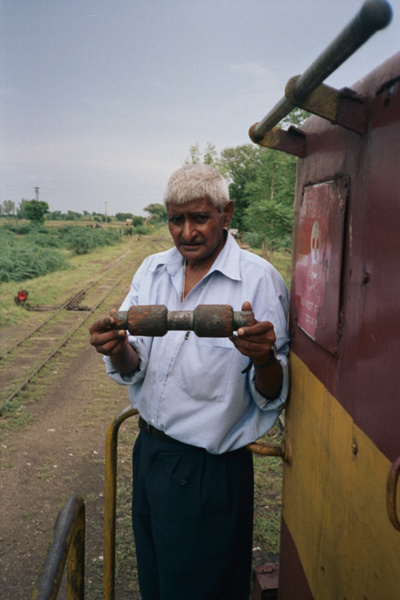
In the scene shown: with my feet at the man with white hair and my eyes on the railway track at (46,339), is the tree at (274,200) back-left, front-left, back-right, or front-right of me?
front-right

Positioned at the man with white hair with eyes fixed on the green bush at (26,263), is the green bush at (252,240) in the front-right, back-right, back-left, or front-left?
front-right

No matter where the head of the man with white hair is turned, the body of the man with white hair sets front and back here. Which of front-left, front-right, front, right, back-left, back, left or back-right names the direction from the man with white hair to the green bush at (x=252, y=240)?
back-right

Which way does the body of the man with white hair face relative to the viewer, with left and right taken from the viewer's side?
facing the viewer and to the left of the viewer

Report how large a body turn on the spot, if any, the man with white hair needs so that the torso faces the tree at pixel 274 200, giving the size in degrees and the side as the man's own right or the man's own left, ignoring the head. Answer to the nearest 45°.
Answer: approximately 135° to the man's own right

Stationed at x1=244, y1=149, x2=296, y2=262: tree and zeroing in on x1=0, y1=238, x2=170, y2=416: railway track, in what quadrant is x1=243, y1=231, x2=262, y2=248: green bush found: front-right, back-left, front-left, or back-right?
back-right

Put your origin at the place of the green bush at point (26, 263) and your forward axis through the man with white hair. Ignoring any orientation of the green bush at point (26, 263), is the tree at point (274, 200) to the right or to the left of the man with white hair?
left

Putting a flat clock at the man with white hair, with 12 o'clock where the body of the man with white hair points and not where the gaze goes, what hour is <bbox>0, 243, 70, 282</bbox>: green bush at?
The green bush is roughly at 4 o'clock from the man with white hair.

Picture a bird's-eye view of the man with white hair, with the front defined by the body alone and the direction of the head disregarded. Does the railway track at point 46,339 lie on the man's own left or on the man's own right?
on the man's own right
